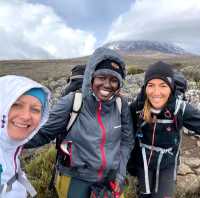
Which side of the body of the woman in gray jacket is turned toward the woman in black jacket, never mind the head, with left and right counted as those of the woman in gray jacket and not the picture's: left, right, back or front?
left

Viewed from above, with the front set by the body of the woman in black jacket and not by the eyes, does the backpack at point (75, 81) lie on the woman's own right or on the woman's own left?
on the woman's own right

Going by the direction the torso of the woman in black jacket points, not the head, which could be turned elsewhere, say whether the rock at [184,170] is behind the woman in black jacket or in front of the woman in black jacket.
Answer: behind

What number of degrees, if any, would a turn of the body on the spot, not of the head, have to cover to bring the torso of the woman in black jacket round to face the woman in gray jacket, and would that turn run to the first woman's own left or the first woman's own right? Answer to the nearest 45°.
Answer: approximately 45° to the first woman's own right

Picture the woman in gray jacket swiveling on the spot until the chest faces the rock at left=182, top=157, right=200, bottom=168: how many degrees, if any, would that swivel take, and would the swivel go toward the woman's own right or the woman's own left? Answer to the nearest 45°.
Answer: approximately 135° to the woman's own left

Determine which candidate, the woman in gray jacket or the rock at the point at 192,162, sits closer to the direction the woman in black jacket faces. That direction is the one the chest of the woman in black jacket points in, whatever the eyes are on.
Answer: the woman in gray jacket

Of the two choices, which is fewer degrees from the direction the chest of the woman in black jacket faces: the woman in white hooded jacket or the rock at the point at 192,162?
the woman in white hooded jacket

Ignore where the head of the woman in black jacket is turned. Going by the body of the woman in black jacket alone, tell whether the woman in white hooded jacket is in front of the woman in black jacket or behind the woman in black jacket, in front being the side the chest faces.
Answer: in front

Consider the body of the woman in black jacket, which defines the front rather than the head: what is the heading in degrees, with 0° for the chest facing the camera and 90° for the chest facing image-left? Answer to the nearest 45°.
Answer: approximately 0°
